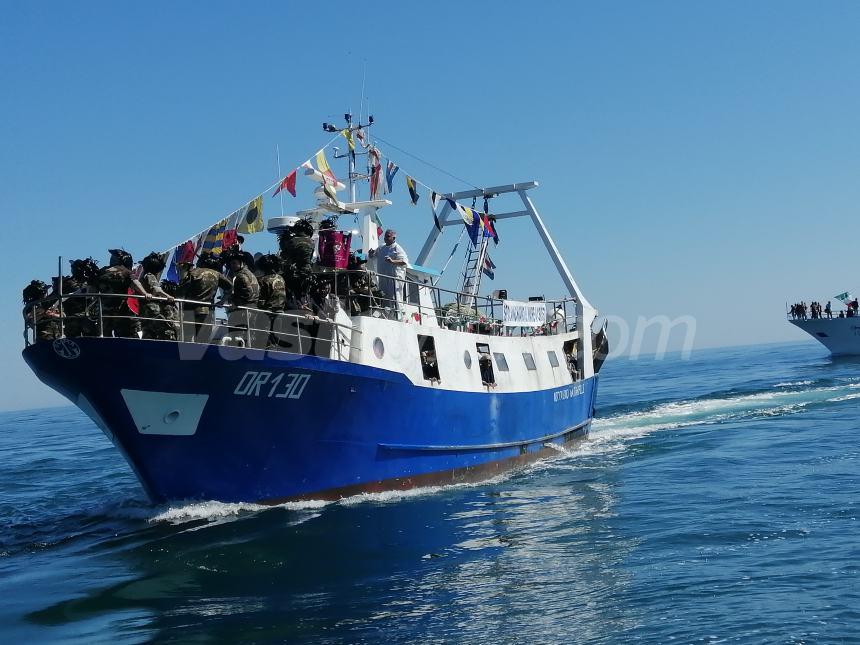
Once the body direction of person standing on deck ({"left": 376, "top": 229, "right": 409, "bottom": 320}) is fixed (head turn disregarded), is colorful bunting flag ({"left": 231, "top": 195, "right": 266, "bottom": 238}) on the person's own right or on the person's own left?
on the person's own right

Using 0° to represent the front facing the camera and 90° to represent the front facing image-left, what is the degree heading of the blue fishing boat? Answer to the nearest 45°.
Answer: approximately 45°

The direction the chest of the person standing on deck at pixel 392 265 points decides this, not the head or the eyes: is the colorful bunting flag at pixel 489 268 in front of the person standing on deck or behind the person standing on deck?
behind

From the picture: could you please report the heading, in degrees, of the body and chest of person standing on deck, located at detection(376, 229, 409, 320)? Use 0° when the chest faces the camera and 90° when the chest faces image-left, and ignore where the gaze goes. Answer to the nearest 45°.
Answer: approximately 45°
